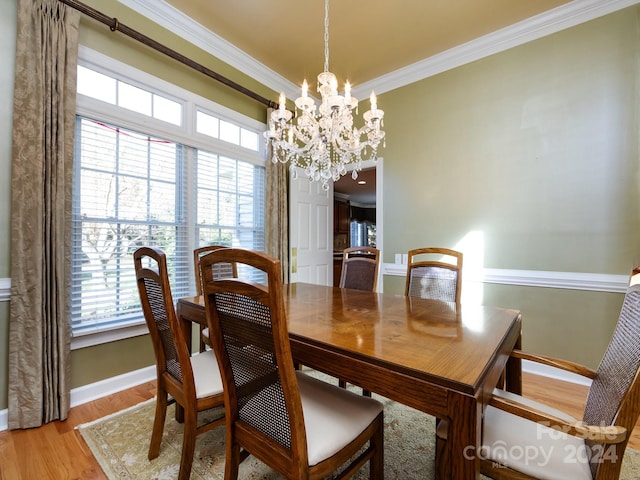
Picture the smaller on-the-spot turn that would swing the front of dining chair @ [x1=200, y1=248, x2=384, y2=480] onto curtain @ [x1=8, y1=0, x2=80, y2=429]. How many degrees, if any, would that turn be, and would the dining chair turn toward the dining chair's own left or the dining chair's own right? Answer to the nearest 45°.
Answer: approximately 90° to the dining chair's own left

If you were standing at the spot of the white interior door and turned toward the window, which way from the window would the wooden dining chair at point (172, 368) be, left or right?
left

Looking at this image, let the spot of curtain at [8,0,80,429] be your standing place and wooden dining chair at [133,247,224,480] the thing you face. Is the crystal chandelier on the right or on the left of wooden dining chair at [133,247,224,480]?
left

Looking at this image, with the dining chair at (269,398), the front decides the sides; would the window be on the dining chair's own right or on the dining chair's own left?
on the dining chair's own left

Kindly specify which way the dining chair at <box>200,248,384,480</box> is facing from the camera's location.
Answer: facing away from the viewer and to the right of the viewer

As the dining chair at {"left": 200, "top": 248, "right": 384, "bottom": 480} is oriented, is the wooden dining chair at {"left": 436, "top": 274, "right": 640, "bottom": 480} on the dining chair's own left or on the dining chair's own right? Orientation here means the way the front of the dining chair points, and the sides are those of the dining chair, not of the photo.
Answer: on the dining chair's own right

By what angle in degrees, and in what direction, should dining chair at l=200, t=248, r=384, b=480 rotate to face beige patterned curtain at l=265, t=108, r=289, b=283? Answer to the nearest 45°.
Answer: approximately 45° to its left
